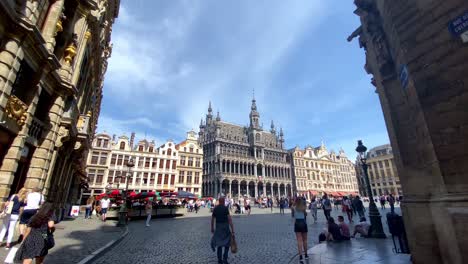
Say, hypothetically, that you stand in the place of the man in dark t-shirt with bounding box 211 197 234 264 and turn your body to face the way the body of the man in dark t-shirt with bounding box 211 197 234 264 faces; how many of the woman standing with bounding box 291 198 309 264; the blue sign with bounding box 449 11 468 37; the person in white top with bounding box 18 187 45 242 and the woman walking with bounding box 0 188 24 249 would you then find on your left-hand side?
2

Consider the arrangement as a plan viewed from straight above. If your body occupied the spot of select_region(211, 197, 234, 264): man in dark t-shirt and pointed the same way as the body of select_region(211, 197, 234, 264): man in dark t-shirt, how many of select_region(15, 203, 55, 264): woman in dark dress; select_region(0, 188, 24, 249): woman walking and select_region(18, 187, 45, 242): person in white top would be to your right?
0

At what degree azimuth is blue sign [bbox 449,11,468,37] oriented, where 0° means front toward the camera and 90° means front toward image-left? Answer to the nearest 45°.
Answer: approximately 45°

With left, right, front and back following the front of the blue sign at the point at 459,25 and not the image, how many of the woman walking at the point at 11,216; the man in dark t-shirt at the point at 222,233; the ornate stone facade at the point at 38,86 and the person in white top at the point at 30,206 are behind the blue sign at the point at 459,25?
0

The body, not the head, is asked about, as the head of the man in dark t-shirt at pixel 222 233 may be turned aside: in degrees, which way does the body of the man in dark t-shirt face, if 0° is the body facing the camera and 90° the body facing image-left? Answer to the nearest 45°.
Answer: approximately 180°

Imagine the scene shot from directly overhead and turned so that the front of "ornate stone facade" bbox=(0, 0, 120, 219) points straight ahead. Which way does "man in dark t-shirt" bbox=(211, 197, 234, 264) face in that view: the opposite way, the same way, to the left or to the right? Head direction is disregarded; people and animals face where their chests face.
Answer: to the left

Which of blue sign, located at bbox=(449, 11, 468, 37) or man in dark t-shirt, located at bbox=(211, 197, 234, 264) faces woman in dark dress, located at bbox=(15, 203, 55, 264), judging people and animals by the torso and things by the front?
the blue sign

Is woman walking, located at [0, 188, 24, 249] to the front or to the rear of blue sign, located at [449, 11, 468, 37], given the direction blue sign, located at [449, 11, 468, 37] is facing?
to the front

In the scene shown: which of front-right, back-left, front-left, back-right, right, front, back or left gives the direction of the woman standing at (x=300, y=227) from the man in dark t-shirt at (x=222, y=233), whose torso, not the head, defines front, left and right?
right

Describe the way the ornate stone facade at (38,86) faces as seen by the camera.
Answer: facing the viewer and to the right of the viewer

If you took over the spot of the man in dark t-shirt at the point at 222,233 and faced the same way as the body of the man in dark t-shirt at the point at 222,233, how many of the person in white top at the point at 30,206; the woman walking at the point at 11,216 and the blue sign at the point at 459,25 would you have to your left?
2

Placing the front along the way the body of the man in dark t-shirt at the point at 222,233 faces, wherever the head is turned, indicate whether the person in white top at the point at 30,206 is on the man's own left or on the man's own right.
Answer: on the man's own left

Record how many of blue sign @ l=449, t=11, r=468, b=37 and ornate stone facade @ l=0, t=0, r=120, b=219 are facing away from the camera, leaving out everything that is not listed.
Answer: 0

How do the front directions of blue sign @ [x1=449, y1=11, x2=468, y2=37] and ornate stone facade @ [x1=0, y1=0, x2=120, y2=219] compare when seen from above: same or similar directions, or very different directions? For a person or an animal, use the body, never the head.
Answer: very different directions

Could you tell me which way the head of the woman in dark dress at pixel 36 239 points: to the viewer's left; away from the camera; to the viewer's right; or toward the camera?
away from the camera

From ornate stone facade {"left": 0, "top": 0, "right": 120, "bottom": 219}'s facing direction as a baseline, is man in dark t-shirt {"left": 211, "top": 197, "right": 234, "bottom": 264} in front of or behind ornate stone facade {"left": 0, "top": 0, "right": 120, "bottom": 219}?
in front

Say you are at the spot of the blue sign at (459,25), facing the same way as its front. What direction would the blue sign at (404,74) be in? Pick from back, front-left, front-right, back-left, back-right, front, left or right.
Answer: right

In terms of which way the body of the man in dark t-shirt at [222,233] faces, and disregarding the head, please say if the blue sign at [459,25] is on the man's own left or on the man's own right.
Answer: on the man's own right

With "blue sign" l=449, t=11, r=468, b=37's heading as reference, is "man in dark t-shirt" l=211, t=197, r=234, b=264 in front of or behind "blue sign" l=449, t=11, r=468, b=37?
in front
